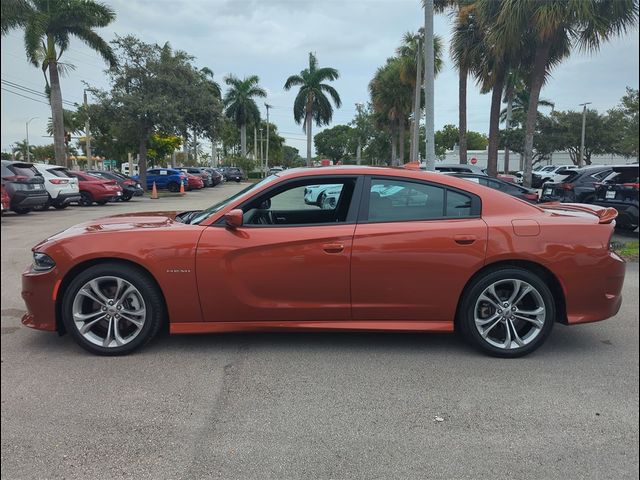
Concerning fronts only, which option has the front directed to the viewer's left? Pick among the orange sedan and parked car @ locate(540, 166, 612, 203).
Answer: the orange sedan

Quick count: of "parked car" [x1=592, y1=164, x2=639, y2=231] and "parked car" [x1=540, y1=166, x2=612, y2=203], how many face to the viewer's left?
0

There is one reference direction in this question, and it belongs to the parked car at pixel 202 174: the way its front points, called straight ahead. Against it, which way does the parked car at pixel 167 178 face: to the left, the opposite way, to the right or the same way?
the same way

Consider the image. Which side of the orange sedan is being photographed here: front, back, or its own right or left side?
left

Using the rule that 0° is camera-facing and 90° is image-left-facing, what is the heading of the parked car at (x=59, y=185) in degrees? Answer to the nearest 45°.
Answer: approximately 135°

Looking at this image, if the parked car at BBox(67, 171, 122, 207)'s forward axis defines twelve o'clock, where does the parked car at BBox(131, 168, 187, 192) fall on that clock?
the parked car at BBox(131, 168, 187, 192) is roughly at 2 o'clock from the parked car at BBox(67, 171, 122, 207).

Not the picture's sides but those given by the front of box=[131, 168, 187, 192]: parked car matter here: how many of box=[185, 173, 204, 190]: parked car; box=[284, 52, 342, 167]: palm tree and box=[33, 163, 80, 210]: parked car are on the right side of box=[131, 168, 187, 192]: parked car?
2

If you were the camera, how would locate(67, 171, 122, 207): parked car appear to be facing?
facing away from the viewer and to the left of the viewer

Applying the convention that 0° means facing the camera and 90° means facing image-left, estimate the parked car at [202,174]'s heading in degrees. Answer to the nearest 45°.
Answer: approximately 135°

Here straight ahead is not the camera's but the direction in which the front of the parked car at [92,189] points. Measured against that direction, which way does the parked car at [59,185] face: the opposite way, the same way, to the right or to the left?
the same way

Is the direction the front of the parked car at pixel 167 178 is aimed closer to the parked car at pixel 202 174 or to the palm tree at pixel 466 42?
the parked car

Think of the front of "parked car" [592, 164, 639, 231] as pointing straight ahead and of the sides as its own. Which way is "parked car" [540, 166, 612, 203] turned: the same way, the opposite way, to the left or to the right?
the same way
